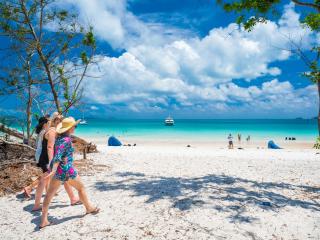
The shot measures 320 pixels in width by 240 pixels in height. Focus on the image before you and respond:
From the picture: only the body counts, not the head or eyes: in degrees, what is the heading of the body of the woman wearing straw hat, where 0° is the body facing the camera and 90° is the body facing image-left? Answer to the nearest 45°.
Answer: approximately 270°
